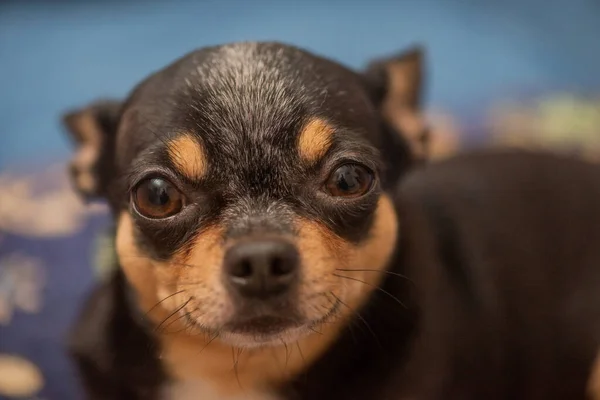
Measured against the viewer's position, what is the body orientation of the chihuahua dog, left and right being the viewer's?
facing the viewer and to the left of the viewer
